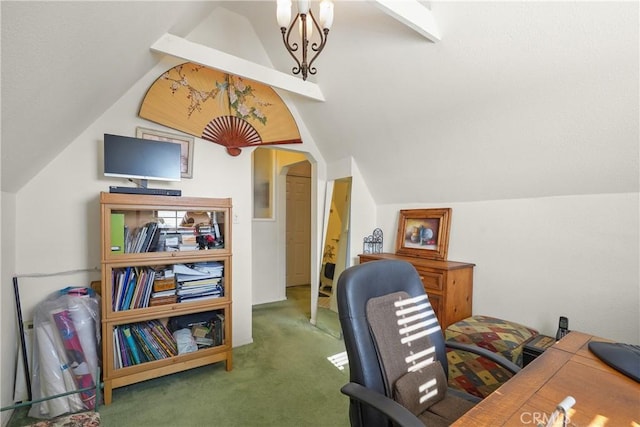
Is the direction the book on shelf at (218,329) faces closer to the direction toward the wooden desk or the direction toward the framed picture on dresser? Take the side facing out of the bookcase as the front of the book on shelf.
the wooden desk

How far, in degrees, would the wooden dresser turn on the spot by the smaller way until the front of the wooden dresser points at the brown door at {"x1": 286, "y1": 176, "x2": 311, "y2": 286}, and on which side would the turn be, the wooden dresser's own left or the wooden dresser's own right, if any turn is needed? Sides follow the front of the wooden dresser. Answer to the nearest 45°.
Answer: approximately 90° to the wooden dresser's own right

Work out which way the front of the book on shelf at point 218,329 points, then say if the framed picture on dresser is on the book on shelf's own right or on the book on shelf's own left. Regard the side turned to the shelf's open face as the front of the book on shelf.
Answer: on the book on shelf's own left

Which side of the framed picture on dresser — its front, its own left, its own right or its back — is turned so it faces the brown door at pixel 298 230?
right

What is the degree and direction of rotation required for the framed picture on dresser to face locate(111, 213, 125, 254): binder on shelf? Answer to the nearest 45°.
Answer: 0° — it already faces it

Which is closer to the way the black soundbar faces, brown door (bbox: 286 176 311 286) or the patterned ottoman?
the patterned ottoman

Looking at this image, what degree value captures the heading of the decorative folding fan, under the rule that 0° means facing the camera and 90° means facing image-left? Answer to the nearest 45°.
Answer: approximately 0°
